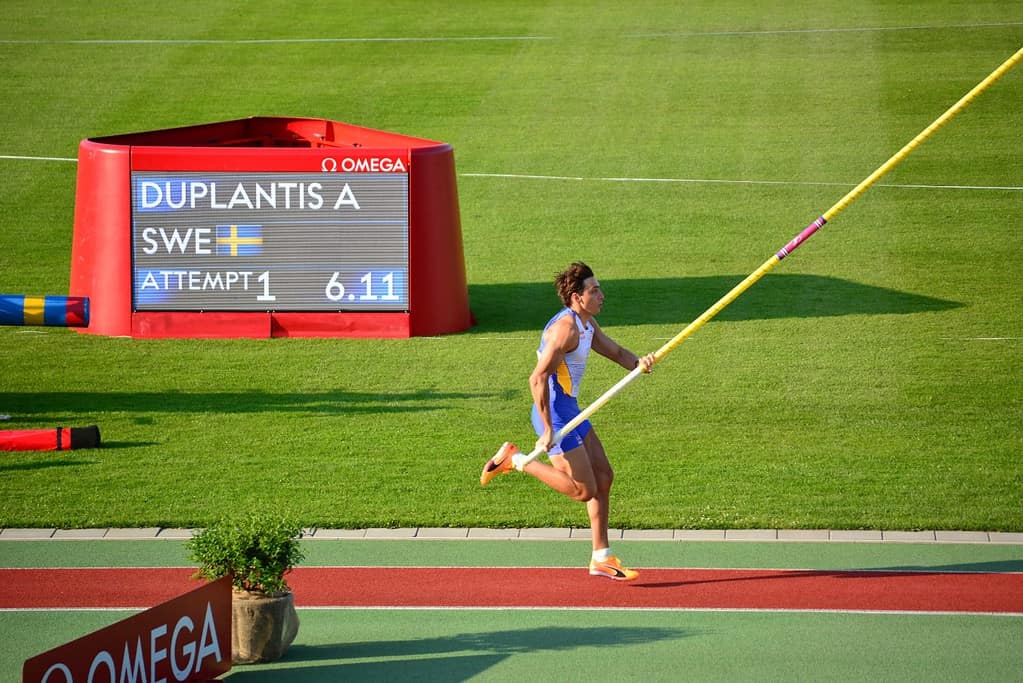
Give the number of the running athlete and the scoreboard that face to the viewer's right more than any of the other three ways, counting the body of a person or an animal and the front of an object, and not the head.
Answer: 1

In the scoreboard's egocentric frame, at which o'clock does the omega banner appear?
The omega banner is roughly at 12 o'clock from the scoreboard.

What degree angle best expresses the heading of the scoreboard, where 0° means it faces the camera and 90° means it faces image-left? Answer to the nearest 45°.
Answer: approximately 0°

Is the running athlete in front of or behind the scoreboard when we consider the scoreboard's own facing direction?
in front

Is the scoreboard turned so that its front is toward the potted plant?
yes

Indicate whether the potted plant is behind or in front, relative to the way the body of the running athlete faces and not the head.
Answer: behind

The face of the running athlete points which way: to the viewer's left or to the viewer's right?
to the viewer's right

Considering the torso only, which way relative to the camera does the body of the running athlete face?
to the viewer's right

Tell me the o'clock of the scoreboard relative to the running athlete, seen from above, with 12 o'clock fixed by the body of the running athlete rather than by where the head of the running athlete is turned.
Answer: The scoreboard is roughly at 8 o'clock from the running athlete.

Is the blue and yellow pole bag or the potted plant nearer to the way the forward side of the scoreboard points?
the potted plant

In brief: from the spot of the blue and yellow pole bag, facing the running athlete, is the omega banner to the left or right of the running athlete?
right

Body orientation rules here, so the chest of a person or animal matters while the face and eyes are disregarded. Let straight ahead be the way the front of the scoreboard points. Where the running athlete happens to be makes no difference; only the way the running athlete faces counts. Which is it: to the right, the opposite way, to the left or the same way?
to the left

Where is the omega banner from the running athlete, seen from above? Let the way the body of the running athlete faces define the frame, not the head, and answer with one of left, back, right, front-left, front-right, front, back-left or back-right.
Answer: back-right
